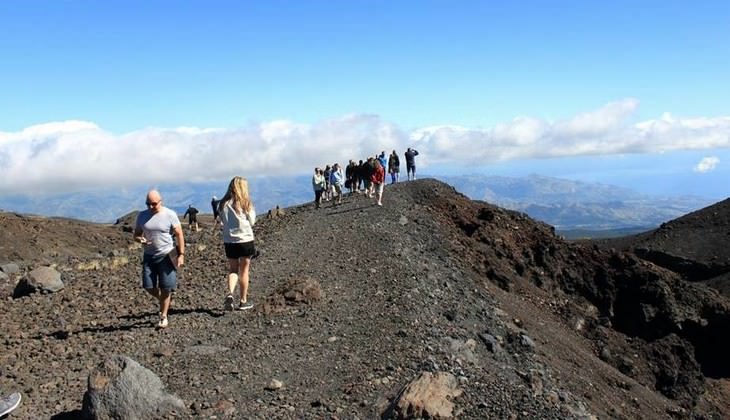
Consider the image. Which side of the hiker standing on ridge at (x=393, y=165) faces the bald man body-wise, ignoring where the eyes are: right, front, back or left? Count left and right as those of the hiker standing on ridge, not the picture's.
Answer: back

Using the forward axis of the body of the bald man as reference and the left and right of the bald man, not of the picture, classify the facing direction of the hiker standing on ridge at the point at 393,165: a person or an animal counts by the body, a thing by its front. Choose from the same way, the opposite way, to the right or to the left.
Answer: the opposite way

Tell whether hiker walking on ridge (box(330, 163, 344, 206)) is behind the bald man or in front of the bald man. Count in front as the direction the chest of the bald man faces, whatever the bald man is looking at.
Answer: behind

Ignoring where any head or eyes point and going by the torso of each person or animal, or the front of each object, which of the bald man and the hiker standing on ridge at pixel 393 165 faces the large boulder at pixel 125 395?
the bald man

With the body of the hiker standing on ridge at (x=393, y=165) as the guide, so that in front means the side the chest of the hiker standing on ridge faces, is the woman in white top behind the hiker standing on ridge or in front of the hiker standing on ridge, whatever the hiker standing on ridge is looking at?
behind

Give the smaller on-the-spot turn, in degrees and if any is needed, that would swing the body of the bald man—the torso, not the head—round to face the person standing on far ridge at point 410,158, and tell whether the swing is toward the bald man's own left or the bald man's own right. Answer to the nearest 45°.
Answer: approximately 135° to the bald man's own left

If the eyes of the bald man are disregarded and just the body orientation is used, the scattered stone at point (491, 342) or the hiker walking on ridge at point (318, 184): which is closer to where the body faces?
the scattered stone

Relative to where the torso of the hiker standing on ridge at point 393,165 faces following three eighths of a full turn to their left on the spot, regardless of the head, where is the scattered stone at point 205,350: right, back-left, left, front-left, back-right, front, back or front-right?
front-left

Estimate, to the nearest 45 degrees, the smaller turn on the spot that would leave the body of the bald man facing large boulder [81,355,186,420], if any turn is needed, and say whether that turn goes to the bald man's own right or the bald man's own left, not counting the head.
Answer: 0° — they already face it

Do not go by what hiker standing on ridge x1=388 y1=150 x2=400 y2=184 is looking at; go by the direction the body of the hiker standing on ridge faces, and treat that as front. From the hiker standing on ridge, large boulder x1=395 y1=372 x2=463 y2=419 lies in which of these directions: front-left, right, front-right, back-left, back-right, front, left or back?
back
